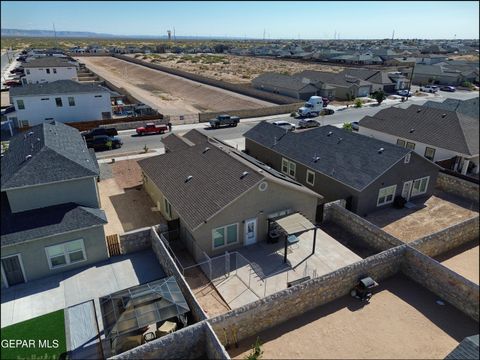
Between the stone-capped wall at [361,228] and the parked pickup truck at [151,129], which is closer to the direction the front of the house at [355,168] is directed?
the parked pickup truck

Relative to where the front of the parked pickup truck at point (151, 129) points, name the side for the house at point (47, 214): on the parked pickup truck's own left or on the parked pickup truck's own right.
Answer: on the parked pickup truck's own left

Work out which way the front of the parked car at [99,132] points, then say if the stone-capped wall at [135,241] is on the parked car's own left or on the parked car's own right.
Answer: on the parked car's own left

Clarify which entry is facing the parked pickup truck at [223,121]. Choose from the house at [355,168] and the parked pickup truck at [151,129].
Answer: the house

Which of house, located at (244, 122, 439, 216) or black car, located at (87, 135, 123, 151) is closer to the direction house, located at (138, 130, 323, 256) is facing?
the black car

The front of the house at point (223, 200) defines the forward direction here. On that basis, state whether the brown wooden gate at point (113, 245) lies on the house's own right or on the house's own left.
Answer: on the house's own left

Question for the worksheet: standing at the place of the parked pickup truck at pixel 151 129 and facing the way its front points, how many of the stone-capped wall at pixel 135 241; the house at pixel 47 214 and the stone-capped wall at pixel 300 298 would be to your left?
3

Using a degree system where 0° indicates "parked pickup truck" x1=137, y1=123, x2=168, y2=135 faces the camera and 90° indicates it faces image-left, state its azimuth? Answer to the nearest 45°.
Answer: approximately 90°
